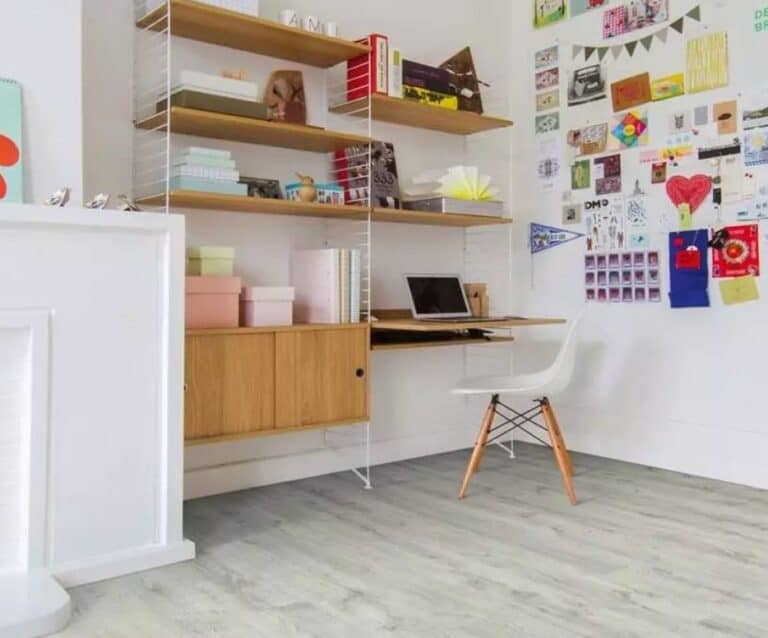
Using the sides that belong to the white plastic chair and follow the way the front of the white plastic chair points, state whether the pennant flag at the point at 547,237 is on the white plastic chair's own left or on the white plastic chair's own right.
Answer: on the white plastic chair's own right

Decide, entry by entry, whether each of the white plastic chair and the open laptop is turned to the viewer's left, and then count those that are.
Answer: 1

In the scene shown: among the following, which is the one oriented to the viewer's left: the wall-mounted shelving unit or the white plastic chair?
the white plastic chair

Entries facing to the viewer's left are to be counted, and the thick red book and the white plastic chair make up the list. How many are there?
1

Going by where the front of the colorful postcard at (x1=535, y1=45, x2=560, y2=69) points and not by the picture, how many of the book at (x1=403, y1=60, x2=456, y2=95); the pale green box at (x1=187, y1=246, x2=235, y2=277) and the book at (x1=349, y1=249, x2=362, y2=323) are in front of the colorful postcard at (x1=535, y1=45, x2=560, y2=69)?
3

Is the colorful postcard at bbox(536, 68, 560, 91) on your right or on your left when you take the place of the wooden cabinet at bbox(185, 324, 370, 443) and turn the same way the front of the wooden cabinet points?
on your left

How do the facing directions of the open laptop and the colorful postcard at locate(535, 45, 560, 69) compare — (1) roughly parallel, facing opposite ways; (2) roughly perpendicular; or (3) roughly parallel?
roughly perpendicular

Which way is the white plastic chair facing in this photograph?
to the viewer's left
